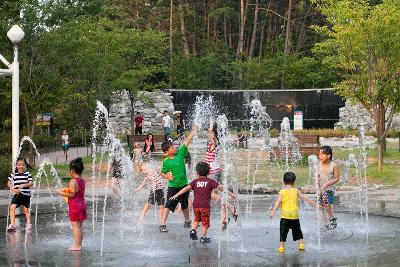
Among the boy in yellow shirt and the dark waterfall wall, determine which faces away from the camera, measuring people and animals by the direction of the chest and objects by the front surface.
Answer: the boy in yellow shirt

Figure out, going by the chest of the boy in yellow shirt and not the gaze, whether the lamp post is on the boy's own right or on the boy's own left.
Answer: on the boy's own left

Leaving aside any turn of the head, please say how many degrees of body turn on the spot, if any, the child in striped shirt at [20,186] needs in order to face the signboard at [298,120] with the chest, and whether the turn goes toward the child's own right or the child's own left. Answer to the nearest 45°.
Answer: approximately 135° to the child's own left

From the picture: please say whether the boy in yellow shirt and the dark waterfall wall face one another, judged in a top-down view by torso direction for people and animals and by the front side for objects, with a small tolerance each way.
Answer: yes

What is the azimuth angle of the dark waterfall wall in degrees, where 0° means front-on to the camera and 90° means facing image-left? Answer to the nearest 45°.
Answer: approximately 0°

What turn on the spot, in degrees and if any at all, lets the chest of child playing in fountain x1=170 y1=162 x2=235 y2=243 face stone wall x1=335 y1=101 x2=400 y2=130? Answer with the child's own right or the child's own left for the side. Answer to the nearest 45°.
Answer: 0° — they already face it

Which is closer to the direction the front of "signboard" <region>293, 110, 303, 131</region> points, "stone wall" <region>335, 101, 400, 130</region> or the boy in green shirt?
the boy in green shirt

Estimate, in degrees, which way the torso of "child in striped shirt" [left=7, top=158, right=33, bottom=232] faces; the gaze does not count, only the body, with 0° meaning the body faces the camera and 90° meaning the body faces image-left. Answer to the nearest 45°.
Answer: approximately 0°

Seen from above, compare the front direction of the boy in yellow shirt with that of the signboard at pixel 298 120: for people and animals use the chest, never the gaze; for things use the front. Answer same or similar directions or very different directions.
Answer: very different directions

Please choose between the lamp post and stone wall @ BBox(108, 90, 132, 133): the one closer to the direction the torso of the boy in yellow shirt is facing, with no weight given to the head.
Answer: the stone wall

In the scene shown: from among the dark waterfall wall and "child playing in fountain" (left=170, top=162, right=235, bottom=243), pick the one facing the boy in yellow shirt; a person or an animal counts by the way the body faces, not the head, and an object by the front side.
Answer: the dark waterfall wall

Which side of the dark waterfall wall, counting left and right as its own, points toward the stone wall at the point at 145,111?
right

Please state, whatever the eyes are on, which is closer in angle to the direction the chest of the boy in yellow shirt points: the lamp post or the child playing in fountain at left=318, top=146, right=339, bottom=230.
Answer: the child playing in fountain

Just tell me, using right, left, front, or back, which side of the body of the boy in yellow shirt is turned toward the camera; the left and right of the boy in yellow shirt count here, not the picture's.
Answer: back

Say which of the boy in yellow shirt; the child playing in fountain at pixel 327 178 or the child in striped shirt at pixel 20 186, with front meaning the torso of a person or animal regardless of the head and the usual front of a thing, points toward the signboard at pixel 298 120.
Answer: the boy in yellow shirt

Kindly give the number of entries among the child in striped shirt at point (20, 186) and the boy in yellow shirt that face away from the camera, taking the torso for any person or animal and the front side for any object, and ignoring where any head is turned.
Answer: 1

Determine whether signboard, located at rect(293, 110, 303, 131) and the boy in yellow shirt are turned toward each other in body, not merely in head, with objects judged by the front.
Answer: yes
